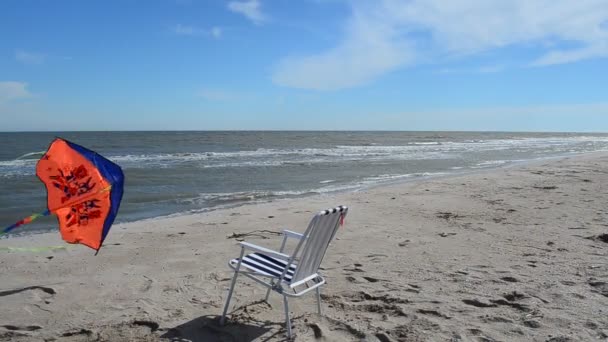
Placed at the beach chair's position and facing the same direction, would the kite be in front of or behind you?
in front
